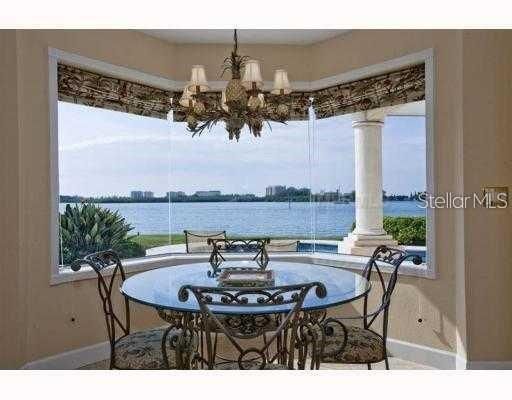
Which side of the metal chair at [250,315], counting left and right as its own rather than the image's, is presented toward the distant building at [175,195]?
front

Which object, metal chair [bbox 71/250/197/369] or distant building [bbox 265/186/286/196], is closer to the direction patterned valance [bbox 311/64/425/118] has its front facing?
the metal chair

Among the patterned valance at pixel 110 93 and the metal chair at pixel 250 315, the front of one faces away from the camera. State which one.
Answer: the metal chair

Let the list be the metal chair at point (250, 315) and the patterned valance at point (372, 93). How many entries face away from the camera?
1

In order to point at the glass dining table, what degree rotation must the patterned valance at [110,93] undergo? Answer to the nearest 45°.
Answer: approximately 45° to its right

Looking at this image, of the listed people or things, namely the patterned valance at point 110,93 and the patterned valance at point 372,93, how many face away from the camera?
0

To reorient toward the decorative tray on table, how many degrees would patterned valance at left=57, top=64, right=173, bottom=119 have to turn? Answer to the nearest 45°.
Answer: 0° — it already faces it

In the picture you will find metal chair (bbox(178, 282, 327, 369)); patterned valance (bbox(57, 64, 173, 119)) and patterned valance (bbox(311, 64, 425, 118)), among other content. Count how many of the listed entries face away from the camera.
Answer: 1

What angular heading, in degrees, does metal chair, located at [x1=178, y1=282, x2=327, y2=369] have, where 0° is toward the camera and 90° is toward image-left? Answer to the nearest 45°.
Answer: approximately 180°

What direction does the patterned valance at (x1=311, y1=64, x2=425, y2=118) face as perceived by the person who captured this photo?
facing the viewer and to the left of the viewer

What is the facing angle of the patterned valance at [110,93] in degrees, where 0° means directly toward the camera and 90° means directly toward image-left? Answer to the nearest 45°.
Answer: approximately 315°

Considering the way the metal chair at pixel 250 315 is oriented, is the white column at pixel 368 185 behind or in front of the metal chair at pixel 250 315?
in front
